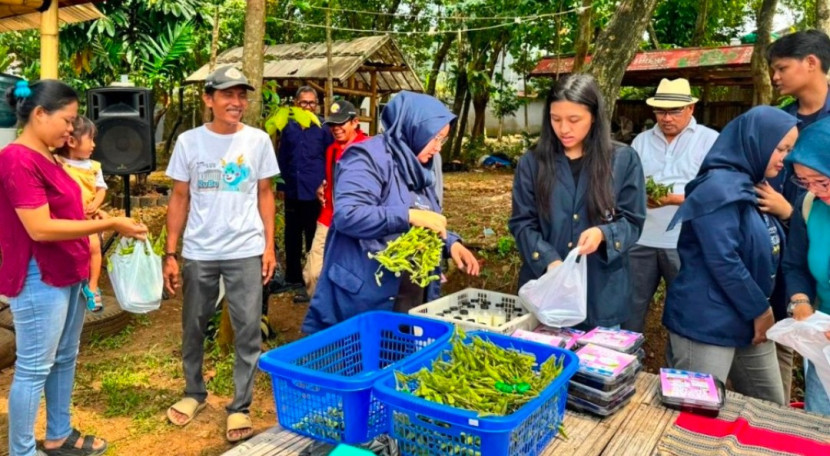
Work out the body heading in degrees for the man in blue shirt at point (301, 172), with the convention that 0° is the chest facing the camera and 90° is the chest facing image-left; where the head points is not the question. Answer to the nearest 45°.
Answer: approximately 0°

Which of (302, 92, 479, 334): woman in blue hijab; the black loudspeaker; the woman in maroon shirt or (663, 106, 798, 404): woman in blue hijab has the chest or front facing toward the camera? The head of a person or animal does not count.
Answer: the black loudspeaker

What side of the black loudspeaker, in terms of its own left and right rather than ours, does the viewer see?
front

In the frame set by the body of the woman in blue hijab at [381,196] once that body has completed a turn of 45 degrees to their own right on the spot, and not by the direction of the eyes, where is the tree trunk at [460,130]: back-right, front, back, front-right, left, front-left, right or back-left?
back-left

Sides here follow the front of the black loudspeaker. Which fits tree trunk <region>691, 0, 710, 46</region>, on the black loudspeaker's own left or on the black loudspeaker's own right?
on the black loudspeaker's own left

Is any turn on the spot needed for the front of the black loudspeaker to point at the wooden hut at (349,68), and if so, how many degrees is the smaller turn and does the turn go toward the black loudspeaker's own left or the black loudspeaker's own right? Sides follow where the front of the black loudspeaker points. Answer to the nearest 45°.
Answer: approximately 135° to the black loudspeaker's own left

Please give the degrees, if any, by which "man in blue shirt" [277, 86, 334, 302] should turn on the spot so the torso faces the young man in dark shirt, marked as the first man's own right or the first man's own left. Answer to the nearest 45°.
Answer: approximately 45° to the first man's own left

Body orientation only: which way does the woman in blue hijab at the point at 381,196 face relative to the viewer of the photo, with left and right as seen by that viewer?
facing to the right of the viewer

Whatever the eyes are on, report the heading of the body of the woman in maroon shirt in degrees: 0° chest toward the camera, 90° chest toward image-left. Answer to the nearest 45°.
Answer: approximately 270°
